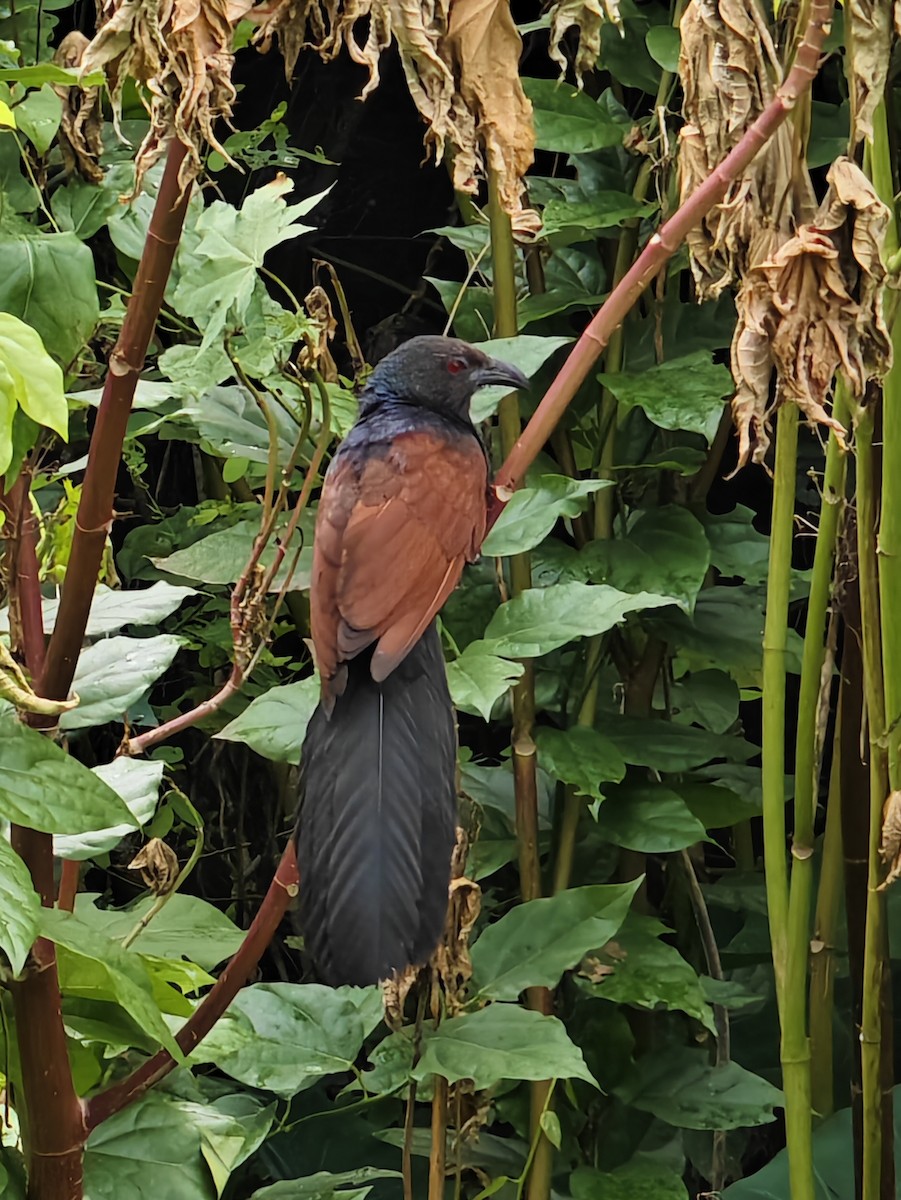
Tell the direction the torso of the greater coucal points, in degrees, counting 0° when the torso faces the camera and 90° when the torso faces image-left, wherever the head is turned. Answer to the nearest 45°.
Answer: approximately 225°
